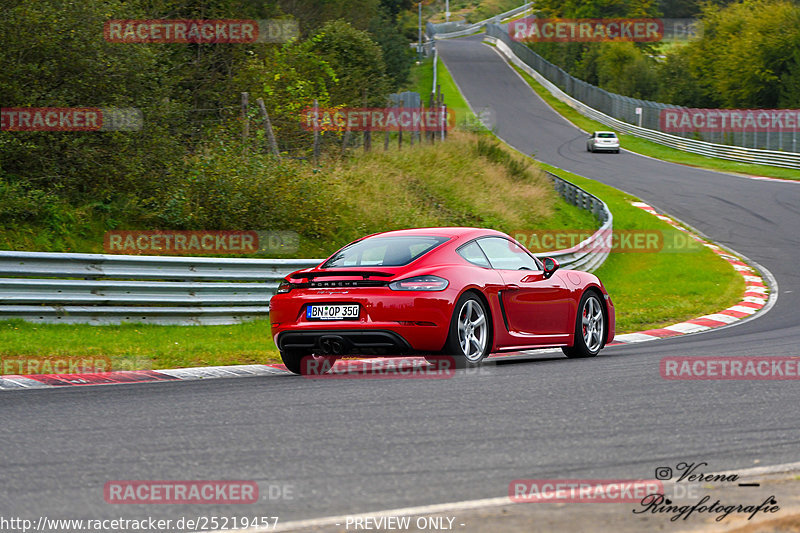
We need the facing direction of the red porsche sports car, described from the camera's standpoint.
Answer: facing away from the viewer and to the right of the viewer

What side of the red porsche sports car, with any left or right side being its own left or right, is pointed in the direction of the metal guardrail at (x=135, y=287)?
left
